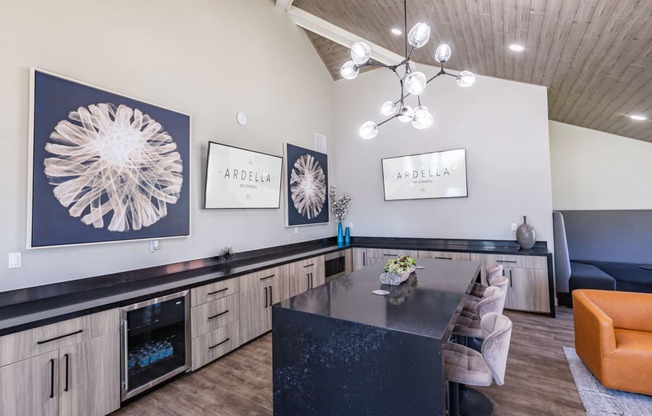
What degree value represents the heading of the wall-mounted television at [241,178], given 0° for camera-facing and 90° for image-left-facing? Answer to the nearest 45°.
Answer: approximately 315°

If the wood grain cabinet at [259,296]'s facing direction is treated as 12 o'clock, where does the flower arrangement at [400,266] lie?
The flower arrangement is roughly at 12 o'clock from the wood grain cabinet.

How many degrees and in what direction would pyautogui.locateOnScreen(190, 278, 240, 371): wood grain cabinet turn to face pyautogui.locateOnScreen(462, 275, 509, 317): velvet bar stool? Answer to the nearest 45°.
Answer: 0° — it already faces it

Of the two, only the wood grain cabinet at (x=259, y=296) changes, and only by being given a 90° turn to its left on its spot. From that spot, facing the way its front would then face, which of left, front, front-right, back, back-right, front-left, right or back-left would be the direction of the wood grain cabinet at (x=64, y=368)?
back

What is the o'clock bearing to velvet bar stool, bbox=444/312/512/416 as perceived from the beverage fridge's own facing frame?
The velvet bar stool is roughly at 12 o'clock from the beverage fridge.

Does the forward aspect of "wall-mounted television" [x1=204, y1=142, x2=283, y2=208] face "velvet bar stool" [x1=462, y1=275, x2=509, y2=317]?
yes

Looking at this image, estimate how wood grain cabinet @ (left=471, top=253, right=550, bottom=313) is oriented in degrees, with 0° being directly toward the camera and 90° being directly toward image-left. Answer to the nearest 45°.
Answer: approximately 0°

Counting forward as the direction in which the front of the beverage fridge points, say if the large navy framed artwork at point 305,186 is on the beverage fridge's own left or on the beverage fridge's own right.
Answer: on the beverage fridge's own left

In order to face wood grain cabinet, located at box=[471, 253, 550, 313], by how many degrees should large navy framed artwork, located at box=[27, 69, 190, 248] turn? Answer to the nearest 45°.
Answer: approximately 45° to its left

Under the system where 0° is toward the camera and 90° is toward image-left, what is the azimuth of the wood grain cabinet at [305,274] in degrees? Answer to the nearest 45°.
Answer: approximately 315°

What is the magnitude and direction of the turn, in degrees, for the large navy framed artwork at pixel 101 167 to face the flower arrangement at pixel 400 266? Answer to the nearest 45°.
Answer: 0° — it already faces it
